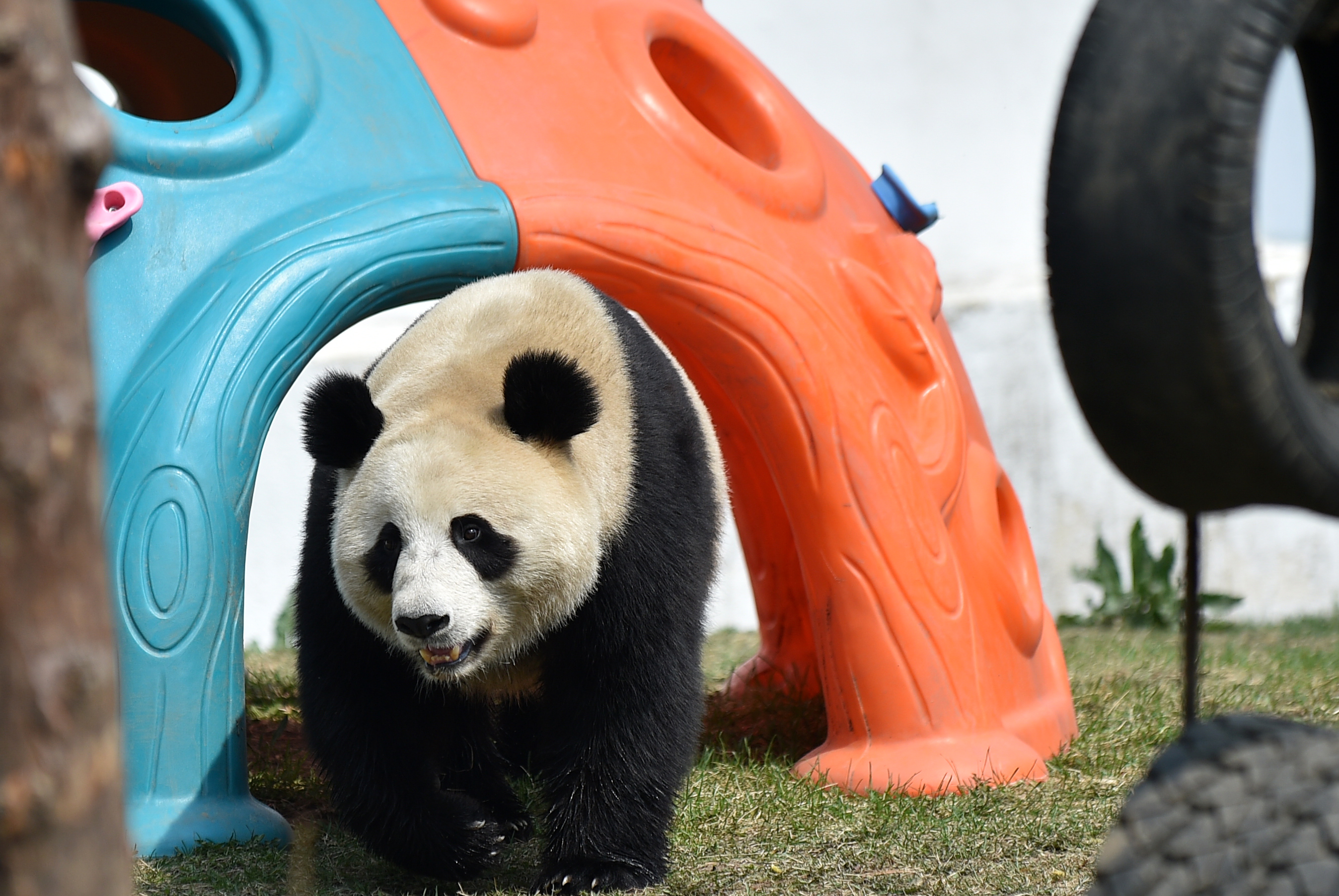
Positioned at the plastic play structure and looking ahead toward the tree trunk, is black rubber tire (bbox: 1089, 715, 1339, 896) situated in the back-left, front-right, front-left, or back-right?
front-left

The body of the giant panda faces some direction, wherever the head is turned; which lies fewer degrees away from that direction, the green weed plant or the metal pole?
the metal pole

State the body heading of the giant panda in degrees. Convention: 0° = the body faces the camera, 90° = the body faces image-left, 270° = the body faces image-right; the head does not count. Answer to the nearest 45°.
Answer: approximately 0°

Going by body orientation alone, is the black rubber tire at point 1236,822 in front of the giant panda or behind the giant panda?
in front

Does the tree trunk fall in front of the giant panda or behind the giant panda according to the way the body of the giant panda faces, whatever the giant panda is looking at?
in front
